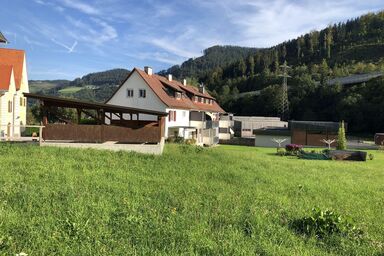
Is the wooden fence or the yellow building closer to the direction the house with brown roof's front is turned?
the wooden fence

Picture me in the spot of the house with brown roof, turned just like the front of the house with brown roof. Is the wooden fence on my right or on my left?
on my right

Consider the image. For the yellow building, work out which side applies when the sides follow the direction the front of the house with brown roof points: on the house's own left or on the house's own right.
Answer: on the house's own right
